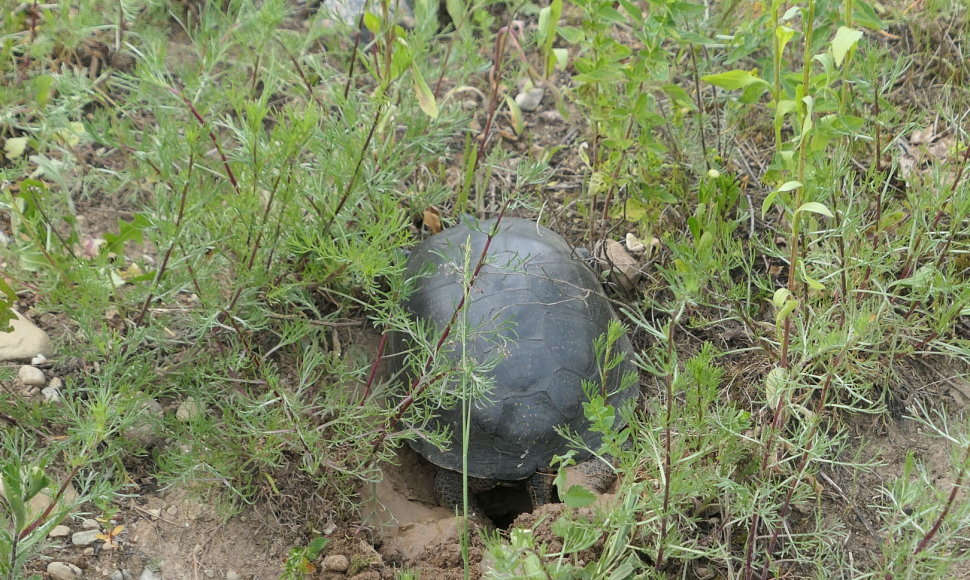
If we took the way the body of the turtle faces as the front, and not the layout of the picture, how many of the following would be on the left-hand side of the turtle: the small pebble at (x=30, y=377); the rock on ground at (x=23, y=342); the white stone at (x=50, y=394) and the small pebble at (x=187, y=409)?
4

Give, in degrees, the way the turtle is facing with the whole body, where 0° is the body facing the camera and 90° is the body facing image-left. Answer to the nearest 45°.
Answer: approximately 180°

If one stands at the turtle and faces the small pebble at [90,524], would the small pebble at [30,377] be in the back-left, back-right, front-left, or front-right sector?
front-right

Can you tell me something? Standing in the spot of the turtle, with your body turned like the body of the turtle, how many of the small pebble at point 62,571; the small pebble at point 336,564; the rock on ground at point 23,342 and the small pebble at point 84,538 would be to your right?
0

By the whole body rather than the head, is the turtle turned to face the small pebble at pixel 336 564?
no

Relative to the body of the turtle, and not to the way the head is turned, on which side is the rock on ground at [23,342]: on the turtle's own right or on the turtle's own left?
on the turtle's own left

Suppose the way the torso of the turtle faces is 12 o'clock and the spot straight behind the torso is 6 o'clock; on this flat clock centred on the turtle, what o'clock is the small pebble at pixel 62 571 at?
The small pebble is roughly at 8 o'clock from the turtle.

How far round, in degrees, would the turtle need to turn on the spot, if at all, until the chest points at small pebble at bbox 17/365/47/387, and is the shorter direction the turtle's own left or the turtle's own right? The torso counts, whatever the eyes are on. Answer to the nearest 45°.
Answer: approximately 90° to the turtle's own left

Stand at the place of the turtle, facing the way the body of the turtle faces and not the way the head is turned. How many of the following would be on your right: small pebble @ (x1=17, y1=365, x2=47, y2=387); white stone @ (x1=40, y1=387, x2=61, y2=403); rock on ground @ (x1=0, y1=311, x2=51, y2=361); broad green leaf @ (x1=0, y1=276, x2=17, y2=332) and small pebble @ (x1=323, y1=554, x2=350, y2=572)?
0

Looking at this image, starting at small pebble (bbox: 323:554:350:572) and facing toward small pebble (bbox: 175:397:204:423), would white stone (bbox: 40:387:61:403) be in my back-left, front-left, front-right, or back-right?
front-left

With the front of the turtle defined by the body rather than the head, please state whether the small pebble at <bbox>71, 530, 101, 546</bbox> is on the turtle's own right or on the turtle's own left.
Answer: on the turtle's own left
